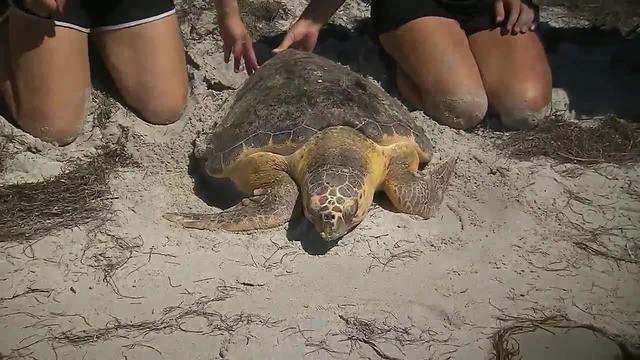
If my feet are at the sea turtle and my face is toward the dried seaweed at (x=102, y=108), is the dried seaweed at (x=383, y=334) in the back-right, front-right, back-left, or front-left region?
back-left

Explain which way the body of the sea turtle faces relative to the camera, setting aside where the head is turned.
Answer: toward the camera

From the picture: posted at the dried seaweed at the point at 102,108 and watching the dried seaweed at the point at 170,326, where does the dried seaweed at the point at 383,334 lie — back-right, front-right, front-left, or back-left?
front-left

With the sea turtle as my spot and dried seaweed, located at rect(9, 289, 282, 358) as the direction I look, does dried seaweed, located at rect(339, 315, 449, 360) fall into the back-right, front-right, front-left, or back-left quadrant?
front-left

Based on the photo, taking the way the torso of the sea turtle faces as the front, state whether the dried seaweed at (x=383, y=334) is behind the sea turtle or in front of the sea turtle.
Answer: in front

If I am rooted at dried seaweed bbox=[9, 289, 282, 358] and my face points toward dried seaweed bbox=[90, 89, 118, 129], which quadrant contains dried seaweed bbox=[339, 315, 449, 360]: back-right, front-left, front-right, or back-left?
back-right

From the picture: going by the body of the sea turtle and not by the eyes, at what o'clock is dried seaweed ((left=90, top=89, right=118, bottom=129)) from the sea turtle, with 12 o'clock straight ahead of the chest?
The dried seaweed is roughly at 4 o'clock from the sea turtle.

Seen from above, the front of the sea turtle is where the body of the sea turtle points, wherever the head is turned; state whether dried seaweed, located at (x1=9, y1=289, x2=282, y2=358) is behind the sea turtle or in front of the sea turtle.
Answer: in front
